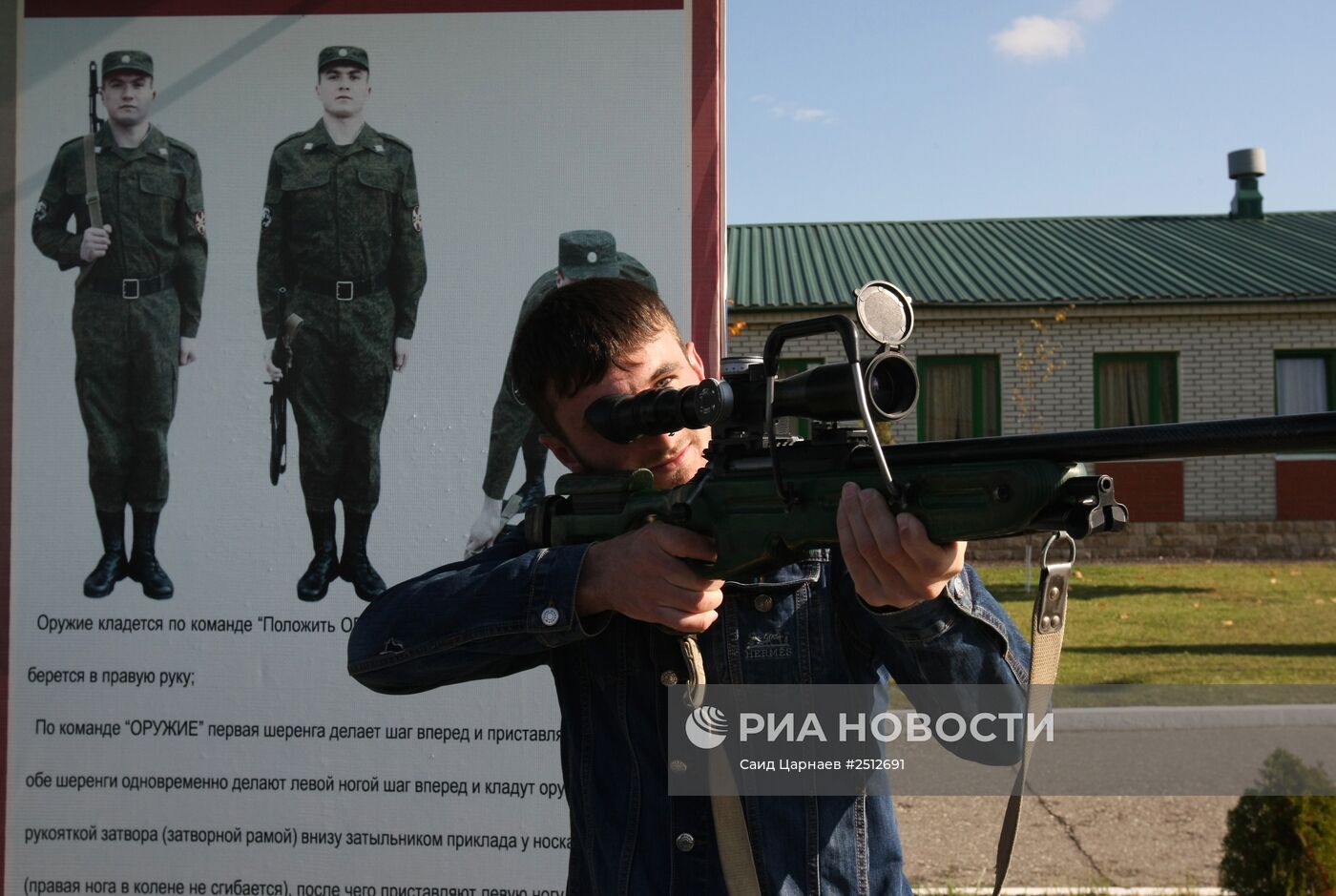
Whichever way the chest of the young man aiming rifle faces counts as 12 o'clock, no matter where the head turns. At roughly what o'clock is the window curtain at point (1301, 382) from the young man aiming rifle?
The window curtain is roughly at 7 o'clock from the young man aiming rifle.

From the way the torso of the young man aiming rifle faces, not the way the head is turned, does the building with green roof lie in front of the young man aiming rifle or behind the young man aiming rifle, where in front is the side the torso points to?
behind

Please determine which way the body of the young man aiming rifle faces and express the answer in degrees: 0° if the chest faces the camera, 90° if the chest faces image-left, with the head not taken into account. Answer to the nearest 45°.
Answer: approximately 0°

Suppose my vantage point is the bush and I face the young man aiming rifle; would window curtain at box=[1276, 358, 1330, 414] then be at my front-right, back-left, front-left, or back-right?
back-right
